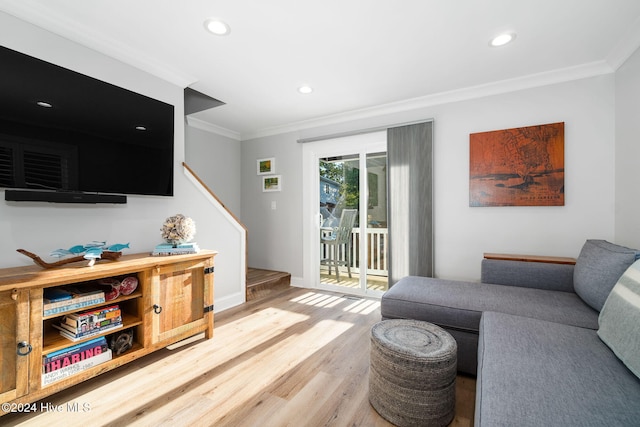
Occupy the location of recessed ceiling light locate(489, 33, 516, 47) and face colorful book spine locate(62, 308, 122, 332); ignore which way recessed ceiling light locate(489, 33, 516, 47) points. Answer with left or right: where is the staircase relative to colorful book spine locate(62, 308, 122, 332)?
right

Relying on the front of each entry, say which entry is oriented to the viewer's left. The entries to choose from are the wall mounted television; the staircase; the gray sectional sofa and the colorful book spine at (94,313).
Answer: the gray sectional sofa

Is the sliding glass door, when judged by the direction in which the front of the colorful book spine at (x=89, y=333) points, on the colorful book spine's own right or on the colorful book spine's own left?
on the colorful book spine's own left

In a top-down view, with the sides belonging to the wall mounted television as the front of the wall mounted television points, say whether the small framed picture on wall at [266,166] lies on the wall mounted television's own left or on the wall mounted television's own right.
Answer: on the wall mounted television's own left

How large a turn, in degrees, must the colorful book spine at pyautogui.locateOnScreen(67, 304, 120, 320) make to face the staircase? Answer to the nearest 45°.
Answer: approximately 90° to its left

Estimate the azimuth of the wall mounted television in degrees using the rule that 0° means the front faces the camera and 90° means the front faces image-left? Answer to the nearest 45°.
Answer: approximately 315°

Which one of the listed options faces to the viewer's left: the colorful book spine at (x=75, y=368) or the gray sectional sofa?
the gray sectional sofa

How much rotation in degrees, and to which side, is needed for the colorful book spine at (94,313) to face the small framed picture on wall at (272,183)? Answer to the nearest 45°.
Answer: approximately 90° to its left
